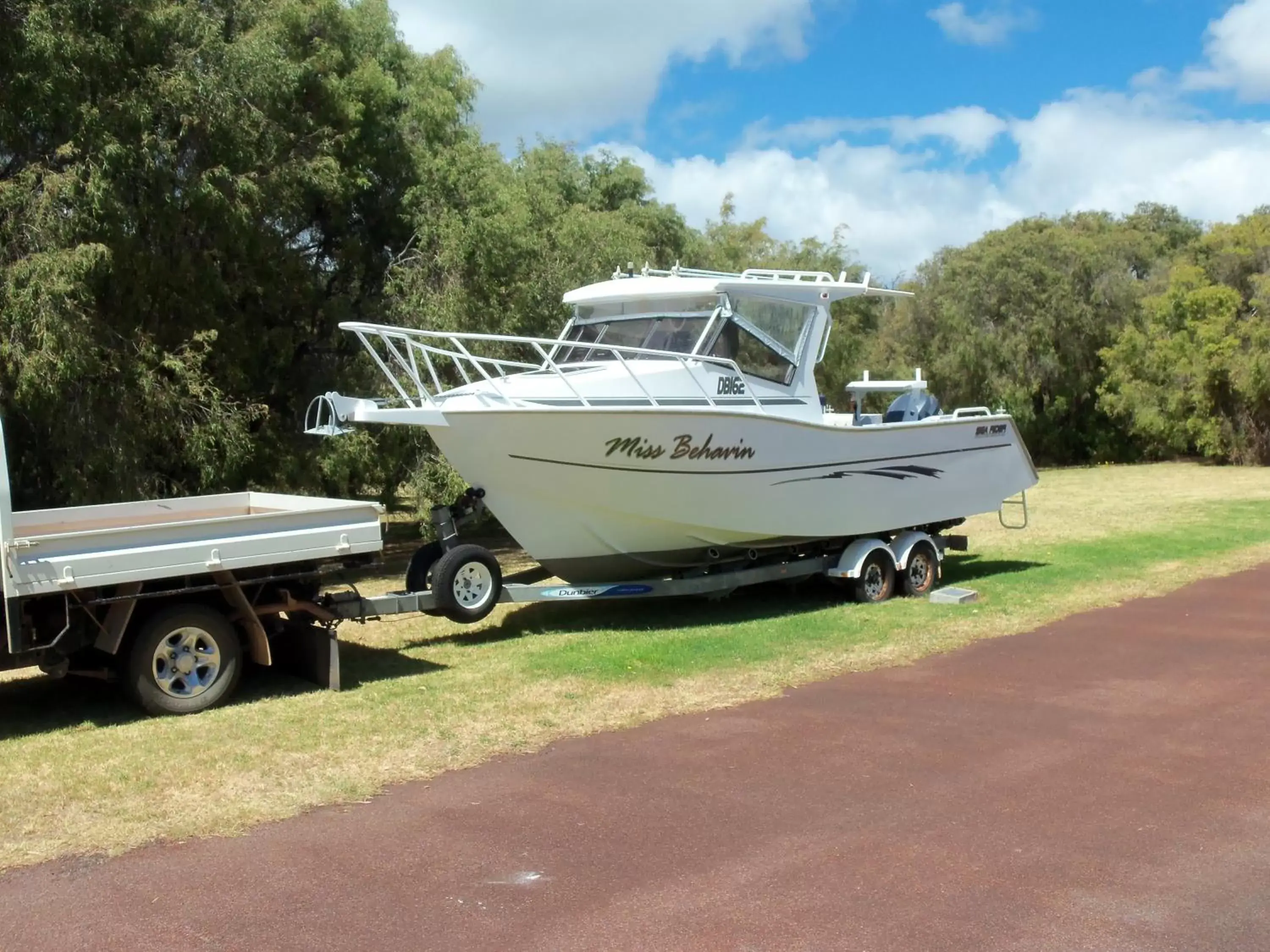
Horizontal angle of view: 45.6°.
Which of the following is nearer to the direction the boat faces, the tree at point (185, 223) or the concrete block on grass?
the tree

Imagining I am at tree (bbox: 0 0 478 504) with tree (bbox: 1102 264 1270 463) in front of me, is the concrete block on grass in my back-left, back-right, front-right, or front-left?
front-right

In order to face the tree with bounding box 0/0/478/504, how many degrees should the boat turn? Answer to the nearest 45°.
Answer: approximately 90° to its right

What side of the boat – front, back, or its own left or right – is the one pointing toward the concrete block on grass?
back

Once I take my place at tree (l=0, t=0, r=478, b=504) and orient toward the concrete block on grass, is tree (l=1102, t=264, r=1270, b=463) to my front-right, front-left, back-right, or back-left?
front-left

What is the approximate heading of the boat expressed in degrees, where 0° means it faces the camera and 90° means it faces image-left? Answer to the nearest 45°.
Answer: approximately 45°

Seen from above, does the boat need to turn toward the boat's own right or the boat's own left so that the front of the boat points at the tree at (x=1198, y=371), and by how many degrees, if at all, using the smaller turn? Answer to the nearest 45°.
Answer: approximately 180°

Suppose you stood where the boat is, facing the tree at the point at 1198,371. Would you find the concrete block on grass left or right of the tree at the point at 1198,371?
right

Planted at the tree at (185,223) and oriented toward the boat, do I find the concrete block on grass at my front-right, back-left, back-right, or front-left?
front-left
